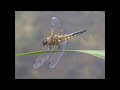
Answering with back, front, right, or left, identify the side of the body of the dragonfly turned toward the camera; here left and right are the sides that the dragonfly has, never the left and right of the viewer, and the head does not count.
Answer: left
